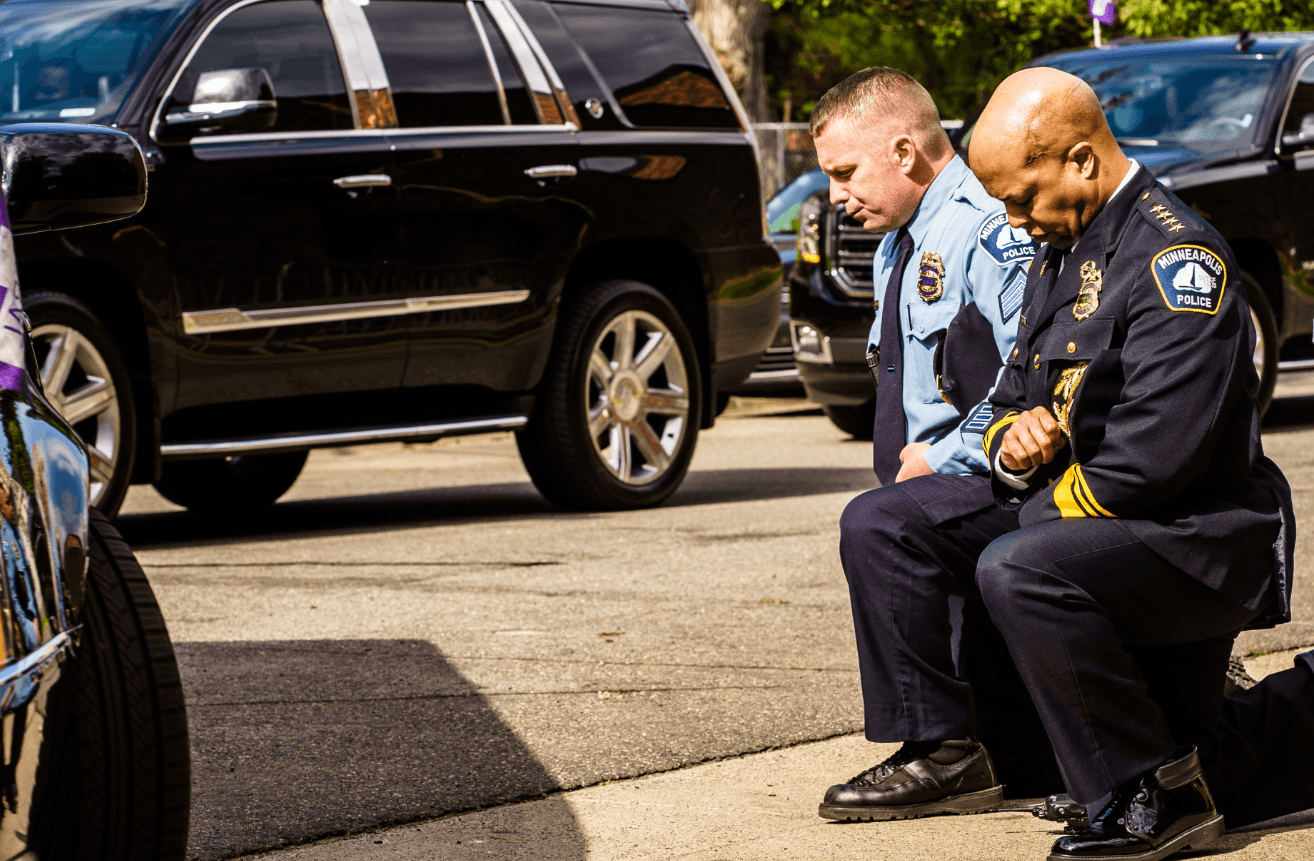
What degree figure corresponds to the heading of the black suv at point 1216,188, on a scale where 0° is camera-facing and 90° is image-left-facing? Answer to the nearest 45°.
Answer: approximately 45°

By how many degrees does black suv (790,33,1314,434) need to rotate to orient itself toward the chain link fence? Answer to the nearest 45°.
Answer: approximately 135° to its right

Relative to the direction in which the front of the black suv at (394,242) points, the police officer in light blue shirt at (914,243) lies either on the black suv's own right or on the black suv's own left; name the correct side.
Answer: on the black suv's own left

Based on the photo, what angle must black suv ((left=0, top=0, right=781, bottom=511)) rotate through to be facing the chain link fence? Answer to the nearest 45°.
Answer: approximately 135° to its right

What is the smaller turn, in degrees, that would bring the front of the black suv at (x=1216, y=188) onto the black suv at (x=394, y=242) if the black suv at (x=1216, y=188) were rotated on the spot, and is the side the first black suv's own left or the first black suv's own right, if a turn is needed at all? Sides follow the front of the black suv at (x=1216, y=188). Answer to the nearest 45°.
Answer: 0° — it already faces it

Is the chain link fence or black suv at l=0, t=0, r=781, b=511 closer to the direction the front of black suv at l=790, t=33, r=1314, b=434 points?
the black suv

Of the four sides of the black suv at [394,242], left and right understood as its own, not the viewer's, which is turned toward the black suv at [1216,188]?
back

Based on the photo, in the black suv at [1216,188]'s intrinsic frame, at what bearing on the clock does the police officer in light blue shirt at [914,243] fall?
The police officer in light blue shirt is roughly at 11 o'clock from the black suv.

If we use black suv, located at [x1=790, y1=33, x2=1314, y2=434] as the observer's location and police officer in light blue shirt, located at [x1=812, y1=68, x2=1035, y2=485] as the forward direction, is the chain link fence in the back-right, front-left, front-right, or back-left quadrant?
back-right
